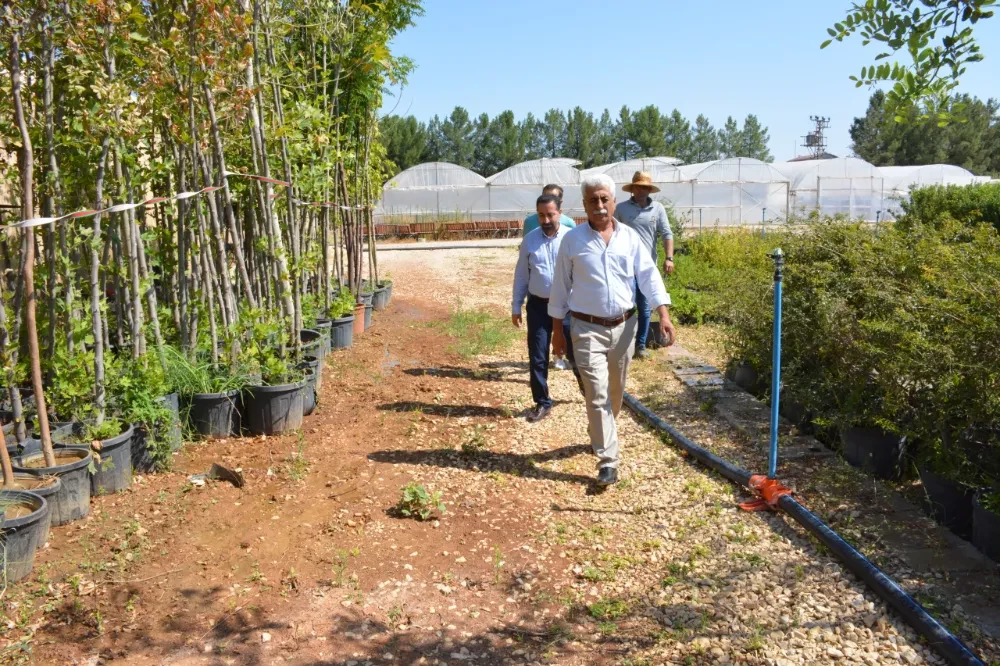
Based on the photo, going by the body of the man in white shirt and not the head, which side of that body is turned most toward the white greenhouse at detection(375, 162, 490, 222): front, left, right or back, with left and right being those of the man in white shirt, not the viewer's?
back

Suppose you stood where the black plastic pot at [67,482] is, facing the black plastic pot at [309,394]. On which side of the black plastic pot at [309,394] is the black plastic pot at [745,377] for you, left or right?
right

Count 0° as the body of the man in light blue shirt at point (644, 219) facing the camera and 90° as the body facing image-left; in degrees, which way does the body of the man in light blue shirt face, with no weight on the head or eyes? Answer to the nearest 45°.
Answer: approximately 0°

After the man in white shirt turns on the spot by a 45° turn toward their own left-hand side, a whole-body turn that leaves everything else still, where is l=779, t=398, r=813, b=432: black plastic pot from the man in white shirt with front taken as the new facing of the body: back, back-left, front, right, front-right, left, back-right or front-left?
left

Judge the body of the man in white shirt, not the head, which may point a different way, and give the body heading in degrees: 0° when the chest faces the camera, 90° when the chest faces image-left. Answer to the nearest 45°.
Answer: approximately 0°

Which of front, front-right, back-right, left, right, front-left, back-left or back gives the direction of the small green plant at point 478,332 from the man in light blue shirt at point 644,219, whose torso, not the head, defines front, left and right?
back-right
